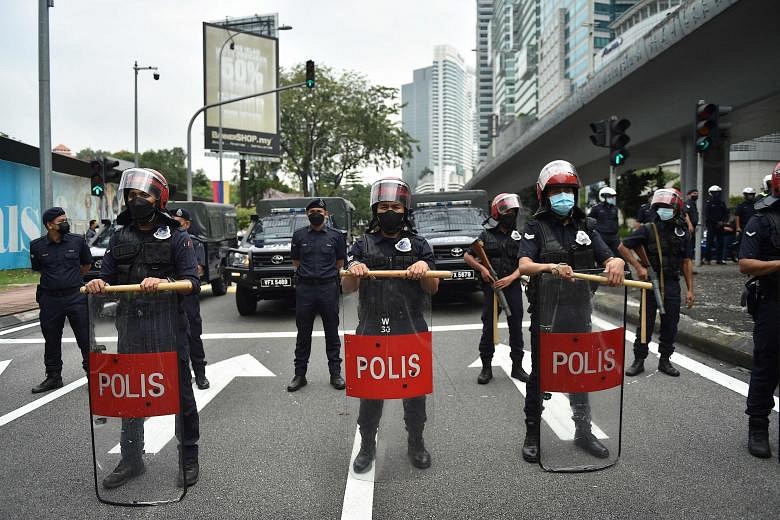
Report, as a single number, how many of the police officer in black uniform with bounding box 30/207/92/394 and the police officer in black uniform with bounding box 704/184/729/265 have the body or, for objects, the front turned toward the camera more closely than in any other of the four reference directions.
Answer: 2

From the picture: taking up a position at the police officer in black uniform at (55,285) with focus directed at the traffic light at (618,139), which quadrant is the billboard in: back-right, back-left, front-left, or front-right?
front-left

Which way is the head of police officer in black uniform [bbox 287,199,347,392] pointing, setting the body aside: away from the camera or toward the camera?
toward the camera

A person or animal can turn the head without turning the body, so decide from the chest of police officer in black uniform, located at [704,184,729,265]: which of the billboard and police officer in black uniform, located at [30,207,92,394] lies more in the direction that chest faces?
the police officer in black uniform

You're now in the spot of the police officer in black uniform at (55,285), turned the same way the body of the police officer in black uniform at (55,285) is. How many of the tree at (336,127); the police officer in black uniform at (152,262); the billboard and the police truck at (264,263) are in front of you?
1

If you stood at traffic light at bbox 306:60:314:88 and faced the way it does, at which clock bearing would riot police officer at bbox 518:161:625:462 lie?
The riot police officer is roughly at 12 o'clock from the traffic light.

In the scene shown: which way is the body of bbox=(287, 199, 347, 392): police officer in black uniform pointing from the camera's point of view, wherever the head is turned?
toward the camera

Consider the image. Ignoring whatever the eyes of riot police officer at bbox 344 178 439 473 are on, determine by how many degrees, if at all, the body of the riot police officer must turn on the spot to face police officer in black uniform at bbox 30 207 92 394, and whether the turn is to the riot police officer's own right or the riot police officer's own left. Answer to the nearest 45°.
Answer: approximately 135° to the riot police officer's own right

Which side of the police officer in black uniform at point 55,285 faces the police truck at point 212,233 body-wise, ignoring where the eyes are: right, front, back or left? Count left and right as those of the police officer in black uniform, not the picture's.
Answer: back

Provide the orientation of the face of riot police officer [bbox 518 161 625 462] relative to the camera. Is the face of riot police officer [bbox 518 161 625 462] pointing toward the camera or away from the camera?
toward the camera

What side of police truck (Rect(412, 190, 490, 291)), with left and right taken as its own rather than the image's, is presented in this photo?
front

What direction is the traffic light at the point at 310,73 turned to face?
toward the camera

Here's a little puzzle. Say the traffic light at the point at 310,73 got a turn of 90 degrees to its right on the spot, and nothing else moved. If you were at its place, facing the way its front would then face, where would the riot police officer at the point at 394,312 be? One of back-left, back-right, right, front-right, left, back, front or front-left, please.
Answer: left

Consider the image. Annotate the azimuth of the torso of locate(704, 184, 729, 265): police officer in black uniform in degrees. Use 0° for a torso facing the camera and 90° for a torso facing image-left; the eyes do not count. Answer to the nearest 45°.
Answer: approximately 0°

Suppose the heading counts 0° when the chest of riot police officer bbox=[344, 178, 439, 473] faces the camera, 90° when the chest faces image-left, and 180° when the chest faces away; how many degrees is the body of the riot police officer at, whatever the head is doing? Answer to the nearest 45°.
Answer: approximately 0°

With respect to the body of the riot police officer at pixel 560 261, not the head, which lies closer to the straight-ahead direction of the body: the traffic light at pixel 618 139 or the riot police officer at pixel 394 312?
the riot police officer

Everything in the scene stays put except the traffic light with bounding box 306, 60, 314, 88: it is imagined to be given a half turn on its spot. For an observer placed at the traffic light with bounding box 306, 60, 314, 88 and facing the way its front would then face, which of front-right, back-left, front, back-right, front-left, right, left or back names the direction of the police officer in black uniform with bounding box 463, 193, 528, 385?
back
